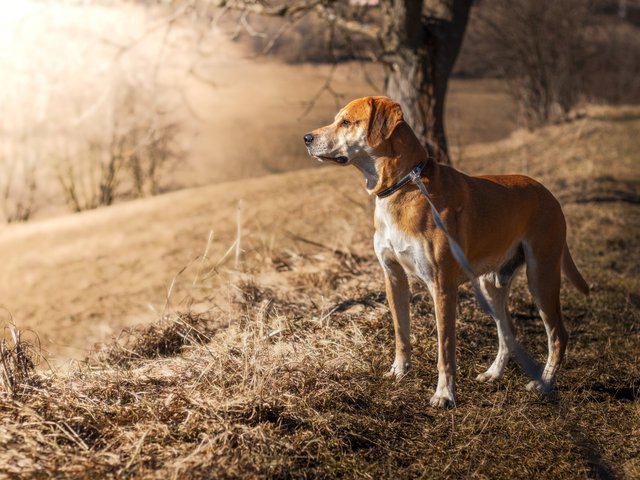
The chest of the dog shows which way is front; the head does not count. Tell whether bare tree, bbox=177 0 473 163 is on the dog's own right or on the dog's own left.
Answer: on the dog's own right

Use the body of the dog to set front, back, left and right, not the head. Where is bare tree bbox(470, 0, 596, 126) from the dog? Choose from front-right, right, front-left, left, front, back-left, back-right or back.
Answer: back-right

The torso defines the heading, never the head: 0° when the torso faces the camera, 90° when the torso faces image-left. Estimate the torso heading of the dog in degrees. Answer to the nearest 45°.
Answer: approximately 45°
